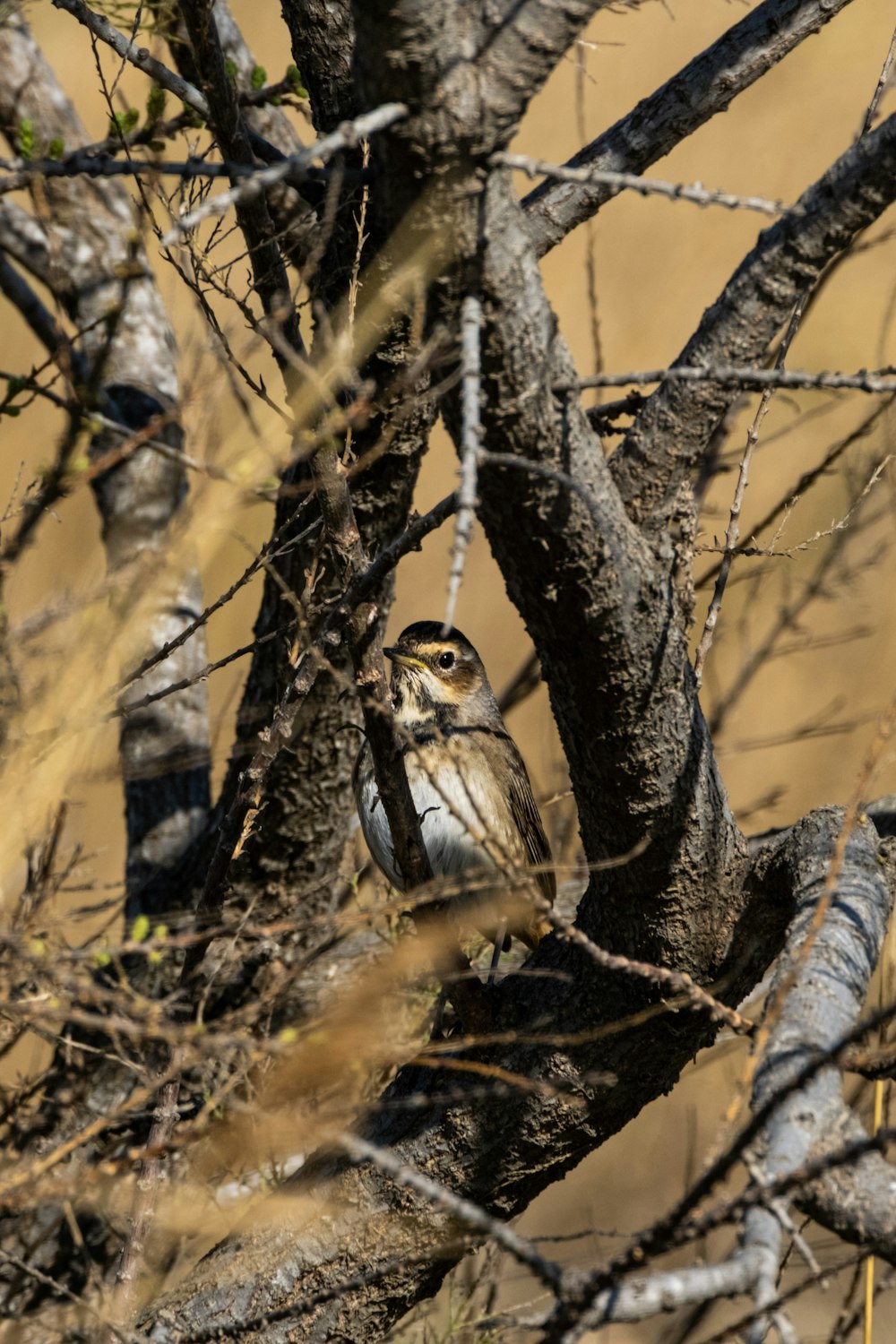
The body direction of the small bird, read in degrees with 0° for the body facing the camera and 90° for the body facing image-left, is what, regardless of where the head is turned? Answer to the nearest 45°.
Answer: approximately 45°
